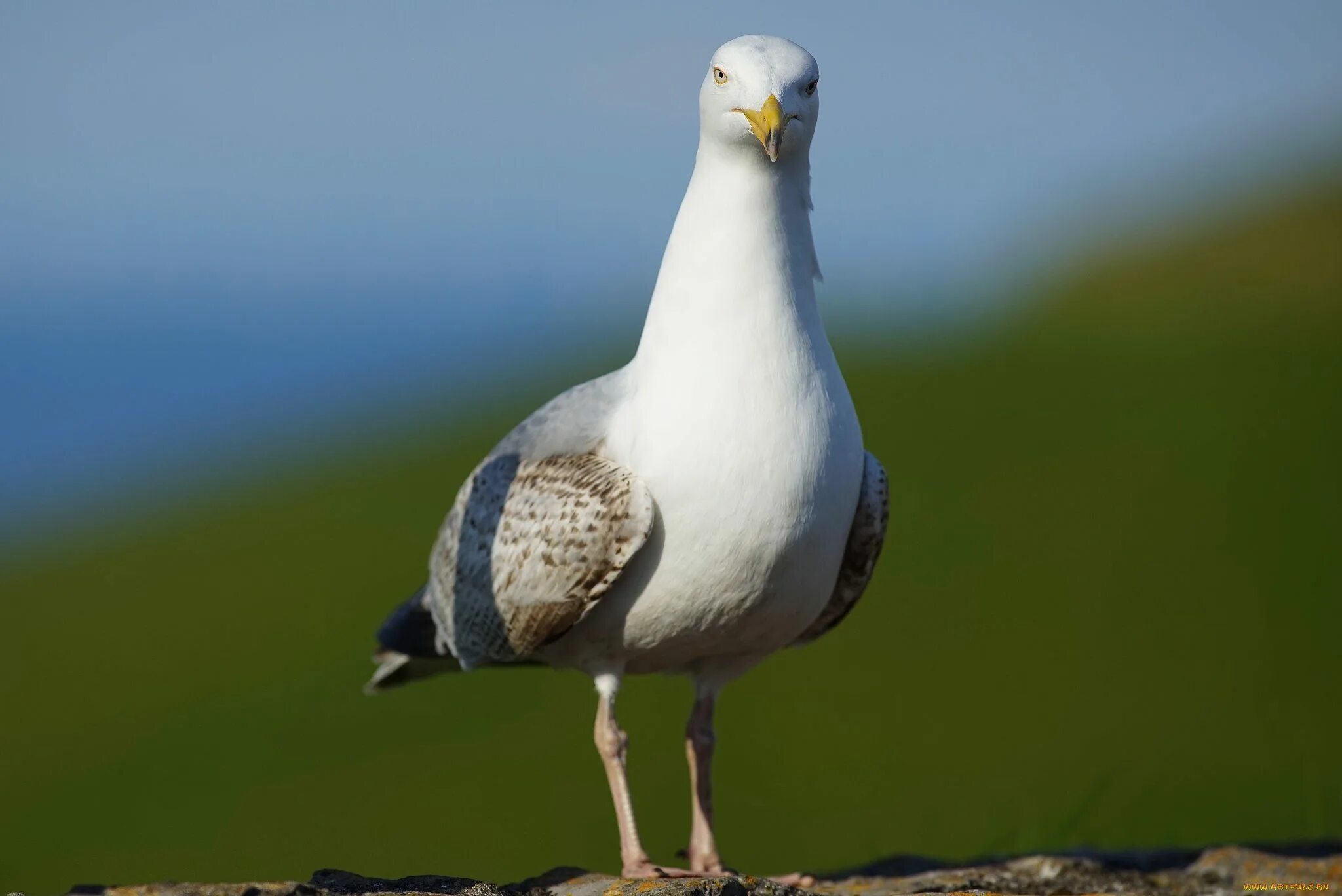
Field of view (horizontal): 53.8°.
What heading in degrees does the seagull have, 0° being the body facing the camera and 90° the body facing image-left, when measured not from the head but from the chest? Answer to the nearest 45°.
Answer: approximately 315°
